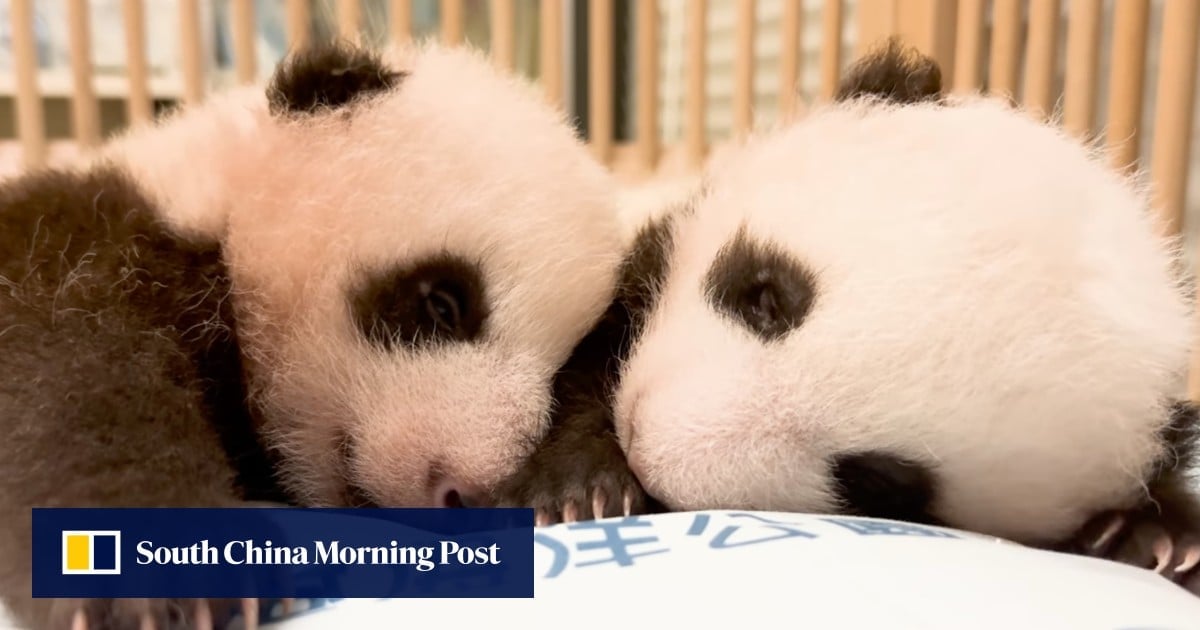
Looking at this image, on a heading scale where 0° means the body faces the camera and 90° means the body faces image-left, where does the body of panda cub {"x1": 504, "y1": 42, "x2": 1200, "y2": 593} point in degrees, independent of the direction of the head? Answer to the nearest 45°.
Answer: approximately 45°

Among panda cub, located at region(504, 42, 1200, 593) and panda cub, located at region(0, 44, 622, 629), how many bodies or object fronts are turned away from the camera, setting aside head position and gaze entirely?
0

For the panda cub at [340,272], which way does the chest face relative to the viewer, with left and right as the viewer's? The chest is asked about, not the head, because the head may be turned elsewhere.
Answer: facing the viewer and to the right of the viewer
